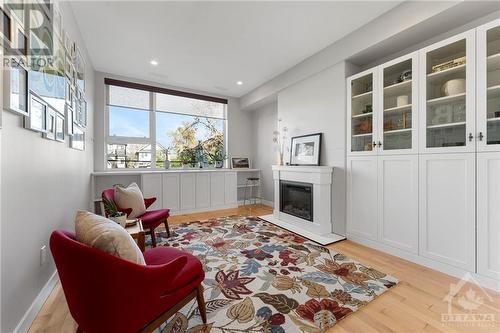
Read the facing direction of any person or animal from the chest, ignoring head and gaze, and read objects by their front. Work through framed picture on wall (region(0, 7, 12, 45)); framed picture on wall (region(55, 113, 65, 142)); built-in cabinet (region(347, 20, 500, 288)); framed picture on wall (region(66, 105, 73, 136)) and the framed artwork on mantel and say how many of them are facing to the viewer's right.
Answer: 3

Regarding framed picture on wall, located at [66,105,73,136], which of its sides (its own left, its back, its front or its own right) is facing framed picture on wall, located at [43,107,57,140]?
right

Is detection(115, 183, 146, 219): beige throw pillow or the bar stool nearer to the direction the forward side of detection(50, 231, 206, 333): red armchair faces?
the bar stool

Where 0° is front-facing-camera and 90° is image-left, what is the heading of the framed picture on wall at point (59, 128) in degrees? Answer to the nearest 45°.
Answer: approximately 270°

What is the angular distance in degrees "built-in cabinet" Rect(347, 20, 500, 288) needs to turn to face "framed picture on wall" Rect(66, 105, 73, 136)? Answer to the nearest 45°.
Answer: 0° — it already faces it

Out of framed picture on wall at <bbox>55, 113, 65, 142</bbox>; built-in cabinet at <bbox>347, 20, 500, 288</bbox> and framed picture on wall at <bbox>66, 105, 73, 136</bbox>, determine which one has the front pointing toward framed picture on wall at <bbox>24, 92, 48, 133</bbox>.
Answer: the built-in cabinet

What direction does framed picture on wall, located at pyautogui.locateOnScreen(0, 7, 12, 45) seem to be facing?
to the viewer's right

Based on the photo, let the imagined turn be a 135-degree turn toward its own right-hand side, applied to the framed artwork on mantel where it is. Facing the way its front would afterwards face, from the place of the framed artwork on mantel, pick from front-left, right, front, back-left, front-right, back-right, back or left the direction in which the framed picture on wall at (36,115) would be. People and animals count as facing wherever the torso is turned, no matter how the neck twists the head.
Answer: back-left

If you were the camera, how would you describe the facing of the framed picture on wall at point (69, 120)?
facing to the right of the viewer

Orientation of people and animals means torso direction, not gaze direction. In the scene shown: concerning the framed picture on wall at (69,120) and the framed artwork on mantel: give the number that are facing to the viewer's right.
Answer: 1

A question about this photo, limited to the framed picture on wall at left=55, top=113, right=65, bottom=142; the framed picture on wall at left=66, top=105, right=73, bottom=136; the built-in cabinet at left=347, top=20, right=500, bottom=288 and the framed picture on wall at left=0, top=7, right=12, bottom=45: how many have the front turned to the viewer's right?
3

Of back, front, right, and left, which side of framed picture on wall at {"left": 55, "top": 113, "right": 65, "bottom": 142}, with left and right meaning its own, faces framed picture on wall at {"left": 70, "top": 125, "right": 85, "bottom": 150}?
left

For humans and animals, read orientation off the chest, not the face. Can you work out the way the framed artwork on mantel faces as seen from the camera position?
facing the viewer and to the left of the viewer

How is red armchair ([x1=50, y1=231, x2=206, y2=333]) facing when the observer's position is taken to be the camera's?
facing away from the viewer and to the right of the viewer
